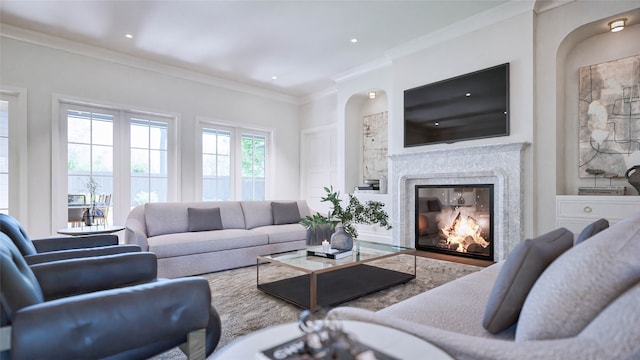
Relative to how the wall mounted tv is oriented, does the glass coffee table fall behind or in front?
in front

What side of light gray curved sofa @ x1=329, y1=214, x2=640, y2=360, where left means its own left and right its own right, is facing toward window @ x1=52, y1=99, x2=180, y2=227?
front

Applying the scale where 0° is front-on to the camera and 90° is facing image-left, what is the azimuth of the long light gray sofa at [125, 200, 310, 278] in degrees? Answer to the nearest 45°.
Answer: approximately 315°

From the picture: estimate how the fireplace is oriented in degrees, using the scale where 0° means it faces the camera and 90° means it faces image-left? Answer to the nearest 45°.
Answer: approximately 45°

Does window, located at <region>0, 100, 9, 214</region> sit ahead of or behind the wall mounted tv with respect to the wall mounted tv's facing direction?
ahead

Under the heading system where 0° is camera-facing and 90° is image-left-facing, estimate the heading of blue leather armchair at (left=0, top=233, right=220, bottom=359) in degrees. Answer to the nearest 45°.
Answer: approximately 270°

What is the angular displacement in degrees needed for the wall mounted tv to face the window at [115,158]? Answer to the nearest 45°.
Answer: approximately 45° to its right

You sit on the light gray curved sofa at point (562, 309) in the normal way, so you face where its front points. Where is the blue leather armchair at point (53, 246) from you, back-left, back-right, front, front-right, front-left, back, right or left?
front

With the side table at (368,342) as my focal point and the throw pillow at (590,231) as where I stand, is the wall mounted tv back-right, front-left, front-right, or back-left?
back-right

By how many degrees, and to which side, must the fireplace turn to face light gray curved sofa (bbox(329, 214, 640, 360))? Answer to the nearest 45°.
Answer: approximately 45° to its left

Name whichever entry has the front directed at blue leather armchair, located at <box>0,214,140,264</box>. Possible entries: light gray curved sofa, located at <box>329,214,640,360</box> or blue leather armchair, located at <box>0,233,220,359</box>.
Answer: the light gray curved sofa

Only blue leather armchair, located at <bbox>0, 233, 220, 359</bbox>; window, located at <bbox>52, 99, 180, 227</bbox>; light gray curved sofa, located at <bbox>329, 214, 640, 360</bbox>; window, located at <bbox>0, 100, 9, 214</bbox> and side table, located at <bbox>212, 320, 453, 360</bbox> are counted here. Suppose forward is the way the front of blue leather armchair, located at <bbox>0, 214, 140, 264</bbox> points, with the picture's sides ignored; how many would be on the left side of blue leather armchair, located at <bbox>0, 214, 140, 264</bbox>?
2

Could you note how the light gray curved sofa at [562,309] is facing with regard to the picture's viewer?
facing to the left of the viewer

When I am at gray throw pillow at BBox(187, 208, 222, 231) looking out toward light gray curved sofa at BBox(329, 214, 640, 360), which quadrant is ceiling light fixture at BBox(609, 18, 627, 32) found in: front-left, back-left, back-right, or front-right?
front-left

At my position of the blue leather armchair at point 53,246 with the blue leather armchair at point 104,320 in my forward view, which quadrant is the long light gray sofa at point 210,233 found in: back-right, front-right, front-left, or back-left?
back-left

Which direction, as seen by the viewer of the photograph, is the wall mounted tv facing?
facing the viewer and to the left of the viewer
